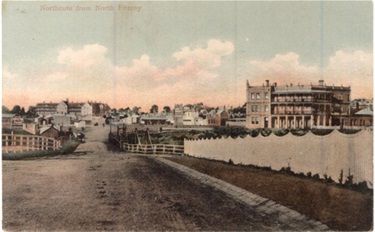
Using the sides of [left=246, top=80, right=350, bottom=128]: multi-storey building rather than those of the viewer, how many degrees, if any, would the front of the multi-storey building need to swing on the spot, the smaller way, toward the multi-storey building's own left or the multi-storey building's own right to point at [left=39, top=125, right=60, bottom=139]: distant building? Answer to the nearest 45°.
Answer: approximately 90° to the multi-storey building's own right

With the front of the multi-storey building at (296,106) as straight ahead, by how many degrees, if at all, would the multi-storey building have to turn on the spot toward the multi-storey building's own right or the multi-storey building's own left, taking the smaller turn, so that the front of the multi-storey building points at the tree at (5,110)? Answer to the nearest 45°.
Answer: approximately 90° to the multi-storey building's own right

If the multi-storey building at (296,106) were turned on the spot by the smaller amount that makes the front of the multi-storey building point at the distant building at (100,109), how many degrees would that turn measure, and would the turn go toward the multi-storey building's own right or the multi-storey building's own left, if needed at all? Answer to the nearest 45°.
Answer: approximately 90° to the multi-storey building's own right

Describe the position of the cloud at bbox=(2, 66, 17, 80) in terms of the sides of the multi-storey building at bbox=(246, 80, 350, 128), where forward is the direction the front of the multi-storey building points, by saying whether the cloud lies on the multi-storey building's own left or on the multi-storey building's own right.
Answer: on the multi-storey building's own right

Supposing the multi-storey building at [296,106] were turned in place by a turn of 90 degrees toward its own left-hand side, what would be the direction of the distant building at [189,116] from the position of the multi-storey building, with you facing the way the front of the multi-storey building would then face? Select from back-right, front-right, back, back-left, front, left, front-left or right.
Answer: back

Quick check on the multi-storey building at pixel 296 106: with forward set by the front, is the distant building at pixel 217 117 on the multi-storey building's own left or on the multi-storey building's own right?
on the multi-storey building's own right

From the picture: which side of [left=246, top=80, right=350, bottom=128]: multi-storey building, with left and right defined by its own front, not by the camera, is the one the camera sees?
front

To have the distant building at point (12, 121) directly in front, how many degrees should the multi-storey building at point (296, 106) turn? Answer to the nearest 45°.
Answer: approximately 90° to its right

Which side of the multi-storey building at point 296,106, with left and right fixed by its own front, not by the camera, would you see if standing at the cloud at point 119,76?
right
